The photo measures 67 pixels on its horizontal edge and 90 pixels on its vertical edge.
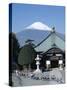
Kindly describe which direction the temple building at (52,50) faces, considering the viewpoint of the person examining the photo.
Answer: facing the viewer
